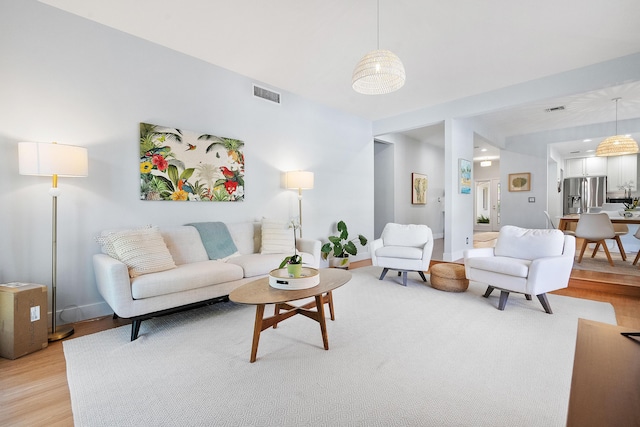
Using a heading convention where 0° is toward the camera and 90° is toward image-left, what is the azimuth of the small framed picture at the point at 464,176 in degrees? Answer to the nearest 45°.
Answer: approximately 315°

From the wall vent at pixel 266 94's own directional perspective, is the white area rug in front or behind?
in front

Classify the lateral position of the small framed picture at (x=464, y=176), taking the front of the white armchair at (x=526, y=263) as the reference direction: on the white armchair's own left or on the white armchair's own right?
on the white armchair's own right

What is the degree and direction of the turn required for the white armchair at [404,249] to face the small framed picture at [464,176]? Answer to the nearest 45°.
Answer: approximately 180°

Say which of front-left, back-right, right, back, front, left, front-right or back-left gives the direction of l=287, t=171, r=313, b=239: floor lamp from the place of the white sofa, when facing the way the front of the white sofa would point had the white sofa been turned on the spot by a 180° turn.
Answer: right

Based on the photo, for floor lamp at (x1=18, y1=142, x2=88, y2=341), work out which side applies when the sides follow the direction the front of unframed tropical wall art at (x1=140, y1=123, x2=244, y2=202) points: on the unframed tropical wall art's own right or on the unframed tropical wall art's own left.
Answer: on the unframed tropical wall art's own right

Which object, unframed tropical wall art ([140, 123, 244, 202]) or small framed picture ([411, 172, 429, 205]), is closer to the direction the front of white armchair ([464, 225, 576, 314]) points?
the unframed tropical wall art

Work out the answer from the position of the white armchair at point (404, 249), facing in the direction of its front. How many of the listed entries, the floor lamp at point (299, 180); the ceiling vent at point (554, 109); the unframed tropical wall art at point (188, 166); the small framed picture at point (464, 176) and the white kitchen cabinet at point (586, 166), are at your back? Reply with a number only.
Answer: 3

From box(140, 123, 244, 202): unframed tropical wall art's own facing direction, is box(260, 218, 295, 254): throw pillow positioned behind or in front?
in front

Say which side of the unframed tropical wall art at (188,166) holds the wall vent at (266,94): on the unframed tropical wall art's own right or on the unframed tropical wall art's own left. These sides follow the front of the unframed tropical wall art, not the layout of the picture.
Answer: on the unframed tropical wall art's own left

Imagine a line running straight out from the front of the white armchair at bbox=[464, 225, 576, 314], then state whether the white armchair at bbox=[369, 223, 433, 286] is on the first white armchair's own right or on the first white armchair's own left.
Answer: on the first white armchair's own right

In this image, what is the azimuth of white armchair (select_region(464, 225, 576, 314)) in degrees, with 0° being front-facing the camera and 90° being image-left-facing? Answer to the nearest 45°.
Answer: approximately 45°

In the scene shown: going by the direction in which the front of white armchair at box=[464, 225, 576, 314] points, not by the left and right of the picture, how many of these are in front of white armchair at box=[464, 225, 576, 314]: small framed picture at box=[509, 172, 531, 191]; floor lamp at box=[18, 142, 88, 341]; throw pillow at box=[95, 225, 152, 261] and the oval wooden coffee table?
3
